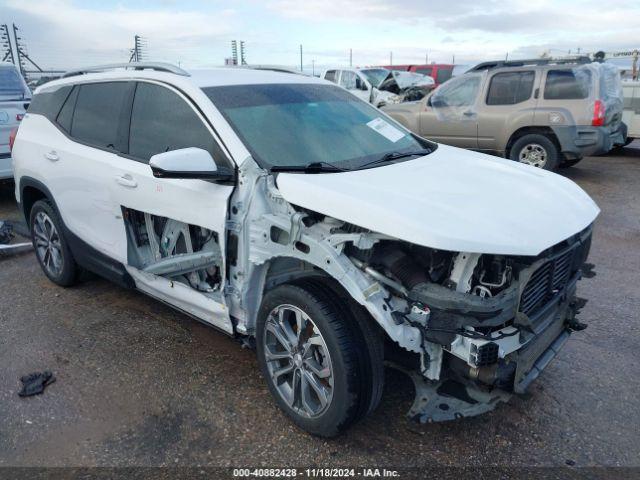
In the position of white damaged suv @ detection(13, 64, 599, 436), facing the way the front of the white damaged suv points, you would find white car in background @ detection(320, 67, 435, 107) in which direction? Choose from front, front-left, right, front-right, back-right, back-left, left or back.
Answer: back-left

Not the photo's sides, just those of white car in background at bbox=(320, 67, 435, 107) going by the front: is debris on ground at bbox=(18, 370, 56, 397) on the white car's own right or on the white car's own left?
on the white car's own right

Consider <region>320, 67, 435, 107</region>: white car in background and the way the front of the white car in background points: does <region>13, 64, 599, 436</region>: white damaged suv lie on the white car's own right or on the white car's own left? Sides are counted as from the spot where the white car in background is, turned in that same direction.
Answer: on the white car's own right

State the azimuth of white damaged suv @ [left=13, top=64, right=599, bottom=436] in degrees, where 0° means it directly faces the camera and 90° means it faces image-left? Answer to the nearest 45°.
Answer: approximately 315°

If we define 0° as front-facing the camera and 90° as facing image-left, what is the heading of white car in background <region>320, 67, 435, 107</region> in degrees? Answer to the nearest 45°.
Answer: approximately 315°

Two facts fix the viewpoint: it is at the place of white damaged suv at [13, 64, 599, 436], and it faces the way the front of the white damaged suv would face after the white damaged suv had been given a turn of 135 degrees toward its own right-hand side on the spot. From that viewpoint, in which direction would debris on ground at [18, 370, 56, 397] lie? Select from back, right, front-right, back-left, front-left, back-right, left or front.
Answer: front
